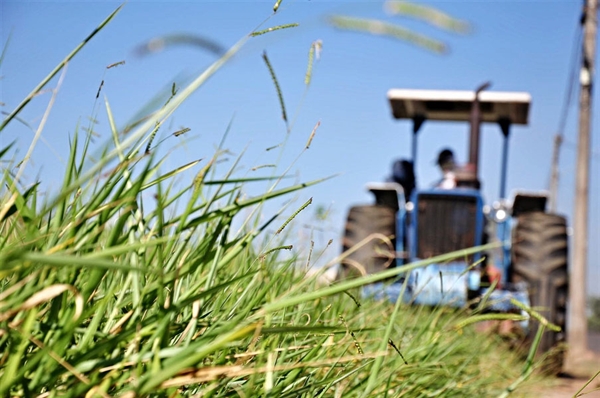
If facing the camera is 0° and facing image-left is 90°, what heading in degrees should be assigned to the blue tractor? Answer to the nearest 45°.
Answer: approximately 0°
